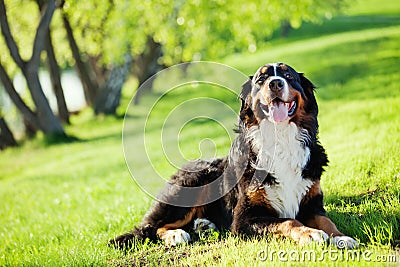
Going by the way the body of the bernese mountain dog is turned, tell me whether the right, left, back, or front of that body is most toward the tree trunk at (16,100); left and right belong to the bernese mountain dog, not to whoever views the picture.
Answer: back

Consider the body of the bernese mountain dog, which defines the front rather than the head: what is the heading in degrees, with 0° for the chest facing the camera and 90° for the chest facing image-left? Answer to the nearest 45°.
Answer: approximately 315°

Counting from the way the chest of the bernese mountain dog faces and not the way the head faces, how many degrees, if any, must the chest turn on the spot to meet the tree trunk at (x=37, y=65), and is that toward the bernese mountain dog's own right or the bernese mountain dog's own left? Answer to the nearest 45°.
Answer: approximately 180°

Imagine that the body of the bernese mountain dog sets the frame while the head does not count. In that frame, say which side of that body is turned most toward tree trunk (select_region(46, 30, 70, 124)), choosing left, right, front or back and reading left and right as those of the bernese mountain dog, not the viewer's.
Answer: back

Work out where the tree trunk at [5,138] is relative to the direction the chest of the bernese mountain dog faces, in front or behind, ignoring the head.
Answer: behind

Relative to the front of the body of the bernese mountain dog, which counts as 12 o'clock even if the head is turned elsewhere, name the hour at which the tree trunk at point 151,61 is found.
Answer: The tree trunk is roughly at 7 o'clock from the bernese mountain dog.
